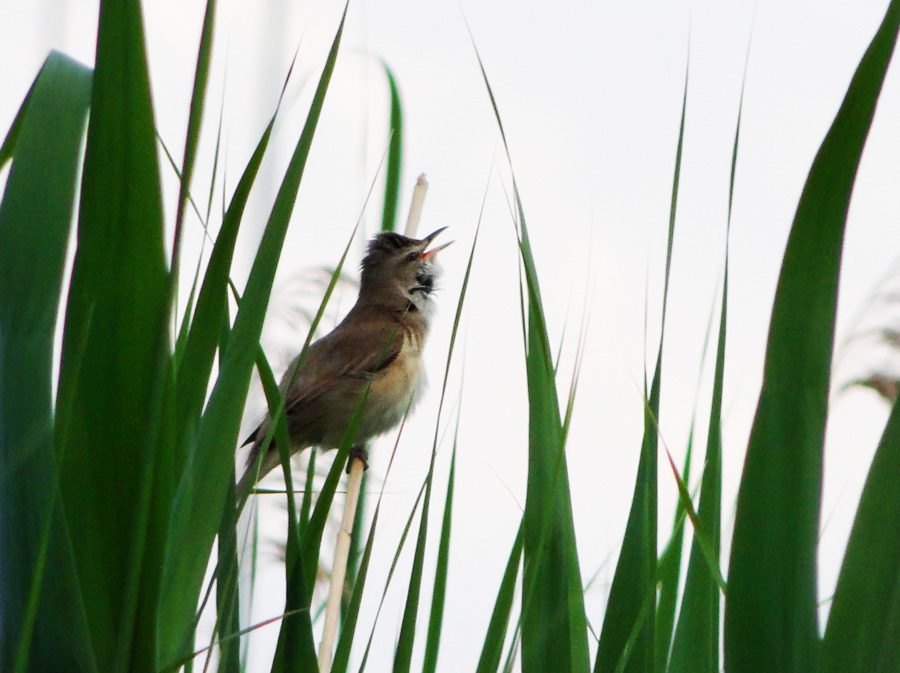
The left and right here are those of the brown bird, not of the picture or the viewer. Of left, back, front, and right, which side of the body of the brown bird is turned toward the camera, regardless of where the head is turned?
right

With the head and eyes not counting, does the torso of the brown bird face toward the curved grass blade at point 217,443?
no

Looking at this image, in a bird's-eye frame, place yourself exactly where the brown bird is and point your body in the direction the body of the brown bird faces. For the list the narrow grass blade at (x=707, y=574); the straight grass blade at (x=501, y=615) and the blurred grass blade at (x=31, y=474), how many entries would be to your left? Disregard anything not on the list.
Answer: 0
